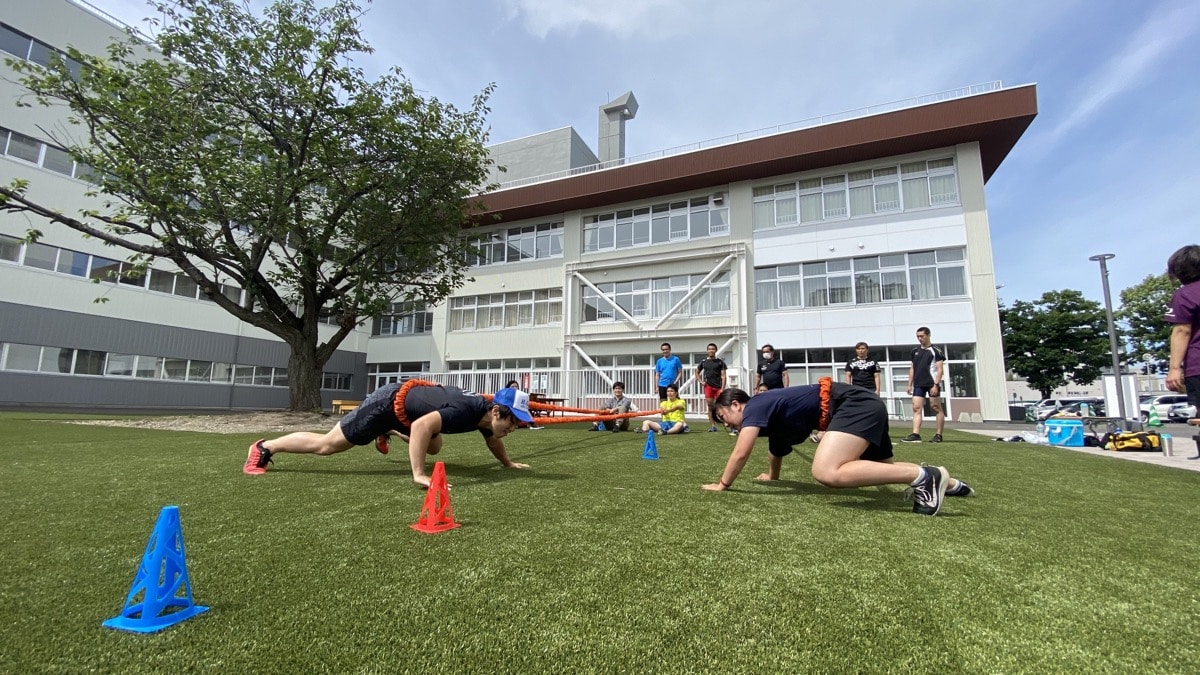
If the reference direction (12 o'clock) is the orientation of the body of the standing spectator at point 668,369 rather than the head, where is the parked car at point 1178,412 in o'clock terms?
The parked car is roughly at 8 o'clock from the standing spectator.

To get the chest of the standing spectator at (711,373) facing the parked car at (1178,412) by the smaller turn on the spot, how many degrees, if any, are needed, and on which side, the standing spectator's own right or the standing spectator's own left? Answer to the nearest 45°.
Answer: approximately 135° to the standing spectator's own left

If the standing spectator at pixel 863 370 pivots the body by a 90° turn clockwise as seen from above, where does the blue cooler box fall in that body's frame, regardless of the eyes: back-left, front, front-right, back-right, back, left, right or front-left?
back-right

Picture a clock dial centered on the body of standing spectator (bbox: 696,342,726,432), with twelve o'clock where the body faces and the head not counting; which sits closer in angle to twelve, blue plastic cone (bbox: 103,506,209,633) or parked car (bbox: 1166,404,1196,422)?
the blue plastic cone

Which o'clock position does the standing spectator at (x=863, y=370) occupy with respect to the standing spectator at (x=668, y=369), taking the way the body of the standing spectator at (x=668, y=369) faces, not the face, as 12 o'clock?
the standing spectator at (x=863, y=370) is roughly at 10 o'clock from the standing spectator at (x=668, y=369).

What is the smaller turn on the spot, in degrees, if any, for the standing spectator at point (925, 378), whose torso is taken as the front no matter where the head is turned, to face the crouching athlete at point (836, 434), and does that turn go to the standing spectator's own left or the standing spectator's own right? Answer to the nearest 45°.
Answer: approximately 45° to the standing spectator's own left

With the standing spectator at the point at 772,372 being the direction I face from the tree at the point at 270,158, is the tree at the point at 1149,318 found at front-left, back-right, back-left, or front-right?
front-left

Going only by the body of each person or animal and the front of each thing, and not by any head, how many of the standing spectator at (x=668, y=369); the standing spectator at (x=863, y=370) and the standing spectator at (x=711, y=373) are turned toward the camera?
3

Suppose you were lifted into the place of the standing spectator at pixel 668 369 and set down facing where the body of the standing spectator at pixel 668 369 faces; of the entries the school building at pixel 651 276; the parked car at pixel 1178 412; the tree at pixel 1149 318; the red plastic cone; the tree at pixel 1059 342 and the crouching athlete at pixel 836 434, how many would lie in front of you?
2

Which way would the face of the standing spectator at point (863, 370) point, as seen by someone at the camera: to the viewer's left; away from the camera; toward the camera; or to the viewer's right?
toward the camera

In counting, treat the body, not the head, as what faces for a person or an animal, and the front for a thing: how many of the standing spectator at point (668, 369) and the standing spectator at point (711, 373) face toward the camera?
2

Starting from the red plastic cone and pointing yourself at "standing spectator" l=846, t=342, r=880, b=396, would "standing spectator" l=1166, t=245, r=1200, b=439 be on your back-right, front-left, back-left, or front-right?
front-right

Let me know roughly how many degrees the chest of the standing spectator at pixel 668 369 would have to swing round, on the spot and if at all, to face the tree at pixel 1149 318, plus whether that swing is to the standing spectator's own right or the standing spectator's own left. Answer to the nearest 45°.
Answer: approximately 135° to the standing spectator's own left

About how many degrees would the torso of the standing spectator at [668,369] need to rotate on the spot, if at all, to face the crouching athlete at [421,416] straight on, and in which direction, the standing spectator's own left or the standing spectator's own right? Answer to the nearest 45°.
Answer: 0° — they already face them

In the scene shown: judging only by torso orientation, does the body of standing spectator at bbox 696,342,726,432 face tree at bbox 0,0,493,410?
no

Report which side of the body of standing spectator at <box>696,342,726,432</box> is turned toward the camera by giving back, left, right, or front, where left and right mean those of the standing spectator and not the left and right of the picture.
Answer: front

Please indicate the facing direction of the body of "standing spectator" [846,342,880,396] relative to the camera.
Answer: toward the camera

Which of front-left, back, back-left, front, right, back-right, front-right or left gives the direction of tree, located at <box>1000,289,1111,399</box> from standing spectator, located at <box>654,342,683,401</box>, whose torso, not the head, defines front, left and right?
back-left

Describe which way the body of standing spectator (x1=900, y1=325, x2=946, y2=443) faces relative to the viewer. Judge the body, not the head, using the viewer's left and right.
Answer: facing the viewer and to the left of the viewer
